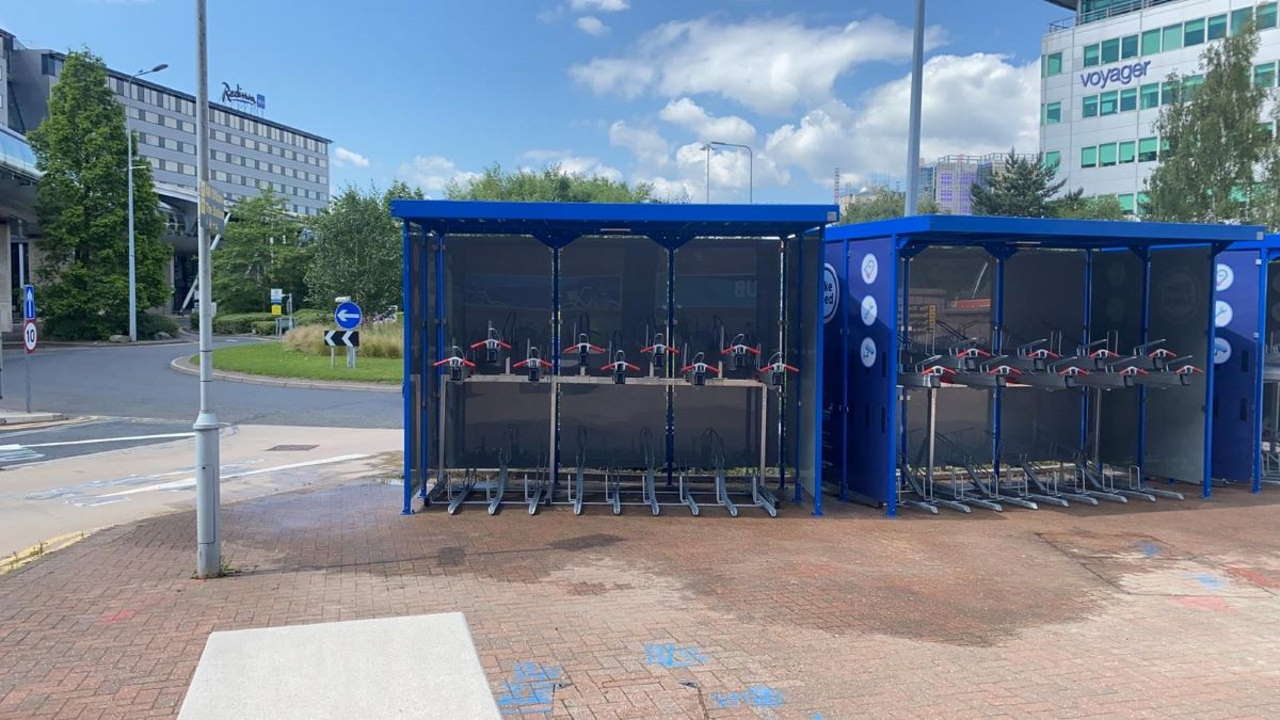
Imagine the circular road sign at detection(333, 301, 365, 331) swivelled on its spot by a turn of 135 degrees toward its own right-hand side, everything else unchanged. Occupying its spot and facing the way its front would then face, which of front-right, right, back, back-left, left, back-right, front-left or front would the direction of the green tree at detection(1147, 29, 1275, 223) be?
back-right

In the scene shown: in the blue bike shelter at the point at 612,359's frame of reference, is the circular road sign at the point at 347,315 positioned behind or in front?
behind

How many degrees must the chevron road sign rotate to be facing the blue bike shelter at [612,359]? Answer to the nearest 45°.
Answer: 0° — it already faces it

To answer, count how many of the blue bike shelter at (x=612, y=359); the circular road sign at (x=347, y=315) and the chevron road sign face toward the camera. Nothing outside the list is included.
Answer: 3

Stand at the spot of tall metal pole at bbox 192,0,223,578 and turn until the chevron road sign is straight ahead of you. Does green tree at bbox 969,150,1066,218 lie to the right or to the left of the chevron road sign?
right

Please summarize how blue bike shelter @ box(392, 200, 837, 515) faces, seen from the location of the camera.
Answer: facing the viewer

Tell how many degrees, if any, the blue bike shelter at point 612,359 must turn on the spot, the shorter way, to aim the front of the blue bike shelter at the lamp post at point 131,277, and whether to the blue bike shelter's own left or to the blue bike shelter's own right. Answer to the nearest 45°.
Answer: approximately 135° to the blue bike shelter's own right

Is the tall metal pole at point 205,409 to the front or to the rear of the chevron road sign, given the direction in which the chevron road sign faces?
to the front

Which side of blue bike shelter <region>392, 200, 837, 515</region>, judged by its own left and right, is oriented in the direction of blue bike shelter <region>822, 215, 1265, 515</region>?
left

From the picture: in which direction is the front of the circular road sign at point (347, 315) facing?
toward the camera

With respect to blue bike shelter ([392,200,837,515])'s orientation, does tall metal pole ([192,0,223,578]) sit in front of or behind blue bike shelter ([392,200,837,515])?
in front

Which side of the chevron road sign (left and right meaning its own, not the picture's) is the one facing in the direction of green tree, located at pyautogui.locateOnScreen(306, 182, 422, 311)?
back
